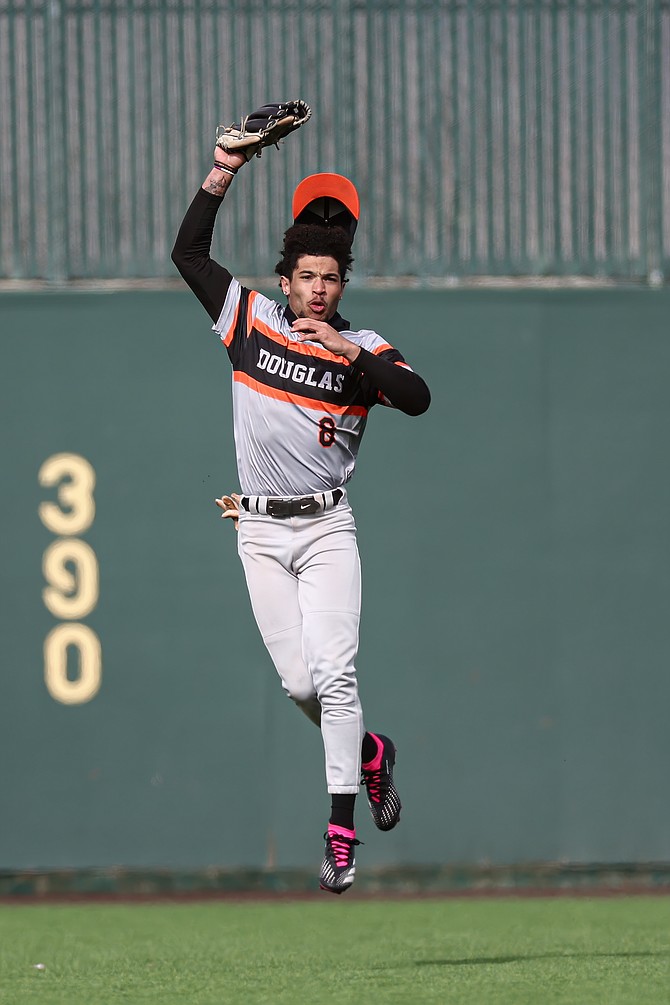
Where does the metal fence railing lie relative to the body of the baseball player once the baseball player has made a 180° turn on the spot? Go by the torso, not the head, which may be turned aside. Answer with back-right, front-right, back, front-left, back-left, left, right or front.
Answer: front

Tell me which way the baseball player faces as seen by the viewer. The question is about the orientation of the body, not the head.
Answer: toward the camera
